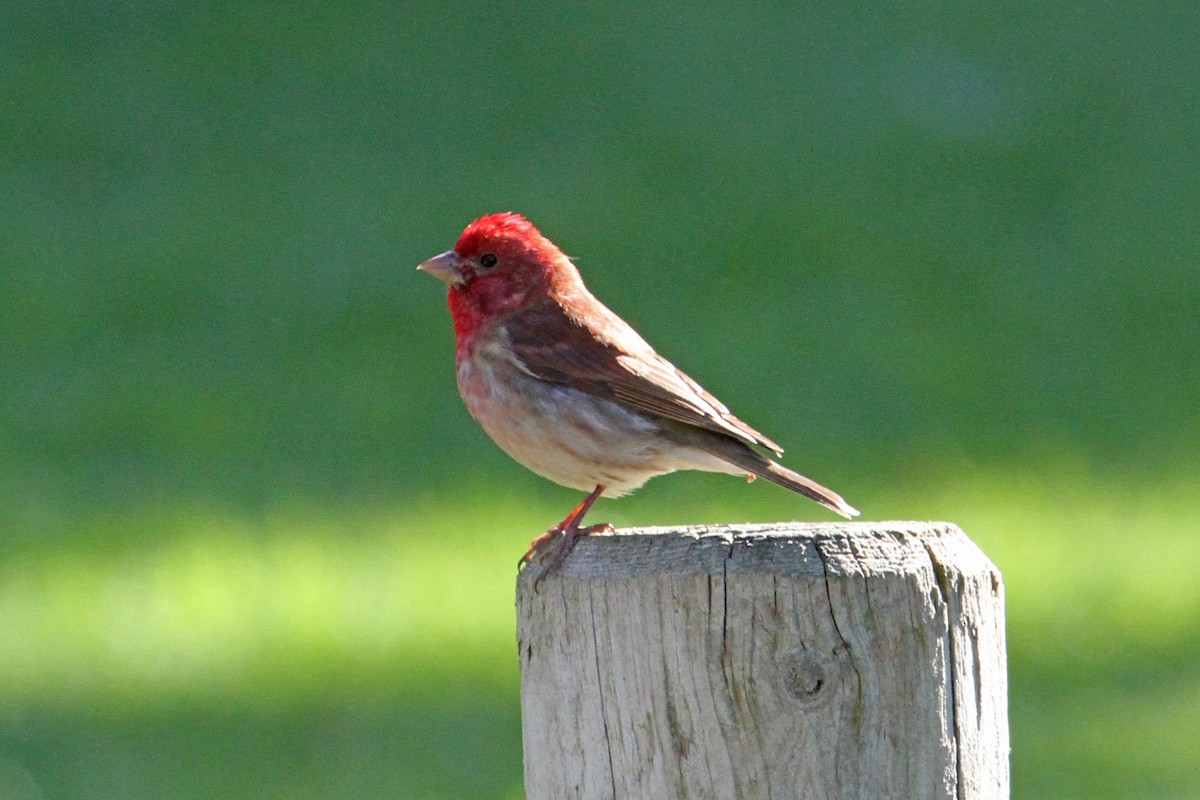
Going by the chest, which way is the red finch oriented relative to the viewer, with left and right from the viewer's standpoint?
facing to the left of the viewer
